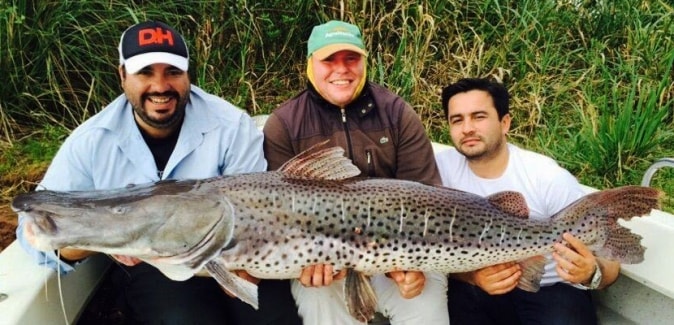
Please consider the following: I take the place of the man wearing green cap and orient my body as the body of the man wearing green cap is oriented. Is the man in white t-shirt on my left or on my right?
on my left

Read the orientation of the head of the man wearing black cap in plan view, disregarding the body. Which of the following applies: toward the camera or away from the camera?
toward the camera

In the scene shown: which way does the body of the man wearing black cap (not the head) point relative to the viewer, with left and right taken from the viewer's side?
facing the viewer

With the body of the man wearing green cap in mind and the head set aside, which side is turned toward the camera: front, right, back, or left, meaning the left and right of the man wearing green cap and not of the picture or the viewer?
front

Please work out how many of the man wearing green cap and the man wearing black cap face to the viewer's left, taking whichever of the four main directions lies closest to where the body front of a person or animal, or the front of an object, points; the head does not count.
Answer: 0

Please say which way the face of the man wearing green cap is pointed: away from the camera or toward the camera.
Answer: toward the camera

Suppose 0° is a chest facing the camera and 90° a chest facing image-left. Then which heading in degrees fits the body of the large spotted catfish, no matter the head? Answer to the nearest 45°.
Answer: approximately 90°

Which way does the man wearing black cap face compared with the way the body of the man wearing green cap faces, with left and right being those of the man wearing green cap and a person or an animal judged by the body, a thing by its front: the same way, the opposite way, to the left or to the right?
the same way

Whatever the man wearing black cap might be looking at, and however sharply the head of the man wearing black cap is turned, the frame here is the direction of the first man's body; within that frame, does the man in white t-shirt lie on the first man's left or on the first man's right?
on the first man's left

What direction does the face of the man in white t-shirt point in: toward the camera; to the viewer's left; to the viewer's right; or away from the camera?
toward the camera

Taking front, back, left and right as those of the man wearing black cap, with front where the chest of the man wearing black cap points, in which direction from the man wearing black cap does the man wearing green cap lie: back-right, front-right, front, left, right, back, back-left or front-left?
left
